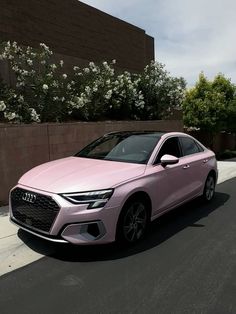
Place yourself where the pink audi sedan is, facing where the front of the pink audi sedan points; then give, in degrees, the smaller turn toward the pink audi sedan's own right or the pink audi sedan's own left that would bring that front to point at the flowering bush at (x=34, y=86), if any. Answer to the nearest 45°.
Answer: approximately 135° to the pink audi sedan's own right

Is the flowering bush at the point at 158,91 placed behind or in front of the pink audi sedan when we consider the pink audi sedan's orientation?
behind

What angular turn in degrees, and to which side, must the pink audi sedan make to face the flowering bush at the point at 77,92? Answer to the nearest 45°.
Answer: approximately 135° to its right

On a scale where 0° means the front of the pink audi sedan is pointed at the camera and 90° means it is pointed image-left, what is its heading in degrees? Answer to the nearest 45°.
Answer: approximately 45°
